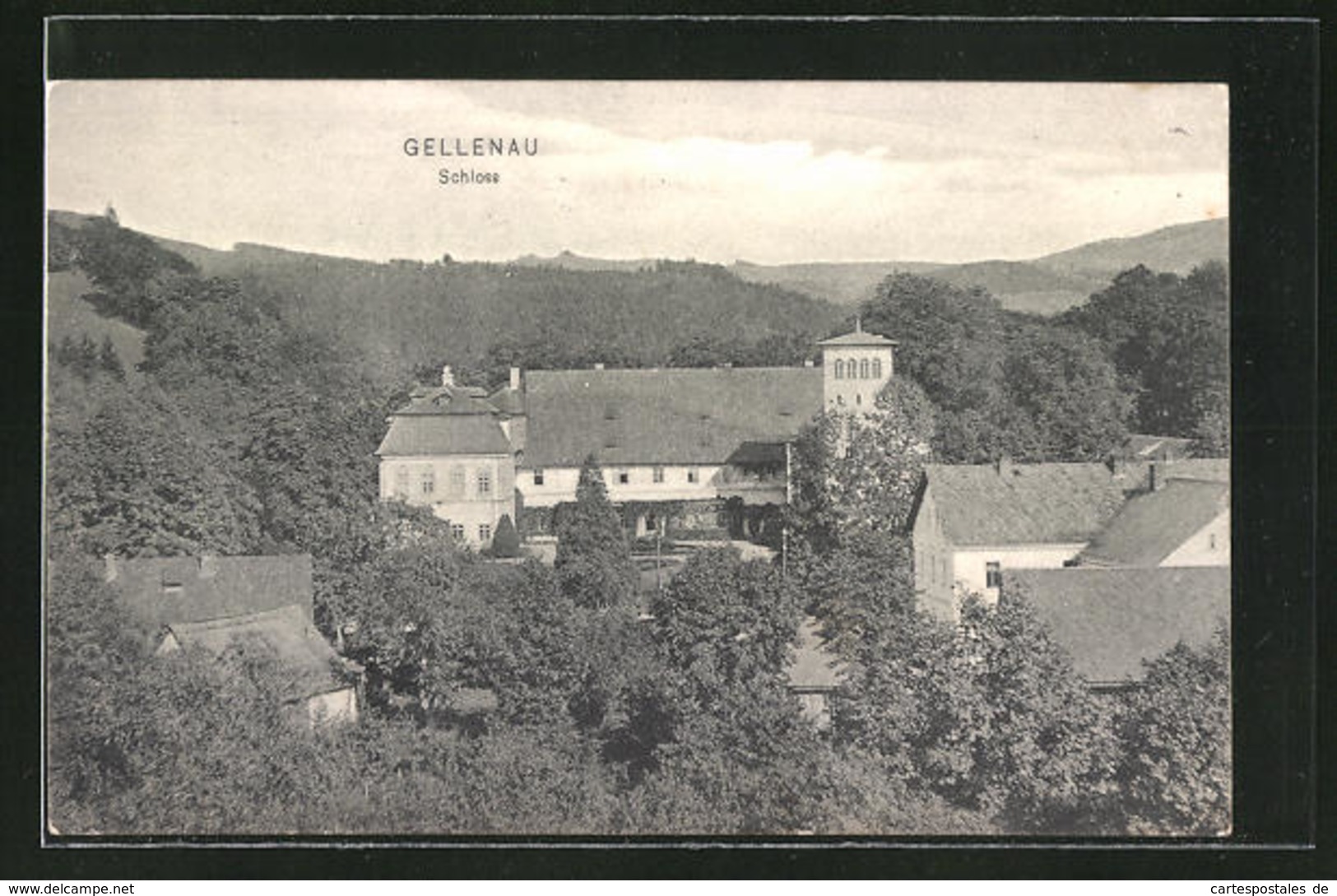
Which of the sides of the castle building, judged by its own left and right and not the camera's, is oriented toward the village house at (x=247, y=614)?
right

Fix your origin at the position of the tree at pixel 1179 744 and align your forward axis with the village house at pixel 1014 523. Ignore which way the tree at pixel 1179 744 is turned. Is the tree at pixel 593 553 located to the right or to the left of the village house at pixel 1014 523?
left

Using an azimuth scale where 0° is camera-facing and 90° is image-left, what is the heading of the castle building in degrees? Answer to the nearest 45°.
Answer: approximately 0°

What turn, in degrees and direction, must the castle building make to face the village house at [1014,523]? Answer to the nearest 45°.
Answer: approximately 90° to its left

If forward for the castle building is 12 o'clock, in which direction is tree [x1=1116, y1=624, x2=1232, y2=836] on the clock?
The tree is roughly at 10 o'clock from the castle building.
